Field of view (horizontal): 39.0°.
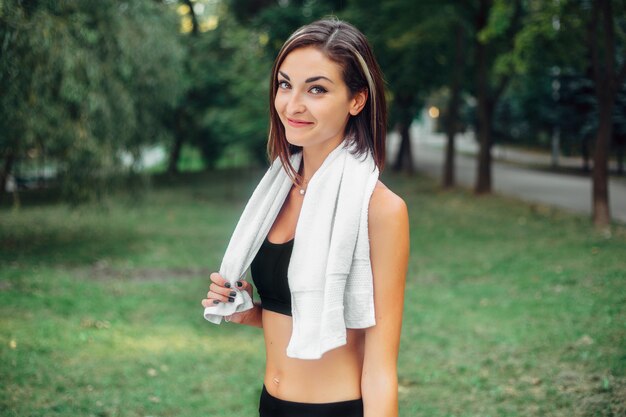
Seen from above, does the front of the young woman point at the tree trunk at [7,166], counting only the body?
no

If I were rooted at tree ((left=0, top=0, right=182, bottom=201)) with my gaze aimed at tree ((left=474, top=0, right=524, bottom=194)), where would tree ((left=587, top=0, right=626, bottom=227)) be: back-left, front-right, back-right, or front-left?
front-right

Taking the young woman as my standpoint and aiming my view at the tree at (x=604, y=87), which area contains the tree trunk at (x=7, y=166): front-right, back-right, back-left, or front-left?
front-left

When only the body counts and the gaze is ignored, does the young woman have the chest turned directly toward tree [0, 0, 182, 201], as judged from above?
no

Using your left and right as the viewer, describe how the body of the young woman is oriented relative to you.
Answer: facing the viewer and to the left of the viewer

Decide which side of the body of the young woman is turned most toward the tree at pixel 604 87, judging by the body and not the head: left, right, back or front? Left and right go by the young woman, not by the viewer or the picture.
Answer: back

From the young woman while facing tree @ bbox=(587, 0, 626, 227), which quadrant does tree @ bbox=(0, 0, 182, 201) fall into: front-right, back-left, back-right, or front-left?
front-left
